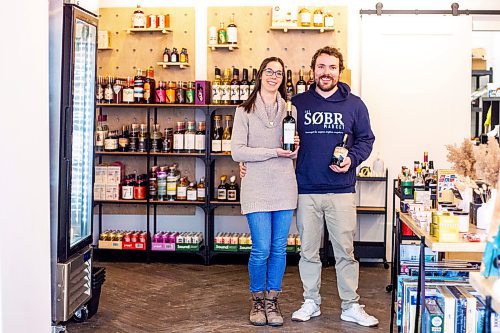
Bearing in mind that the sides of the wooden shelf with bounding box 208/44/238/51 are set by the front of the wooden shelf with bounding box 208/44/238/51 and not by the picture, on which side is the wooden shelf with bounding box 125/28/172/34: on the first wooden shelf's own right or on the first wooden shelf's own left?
on the first wooden shelf's own right

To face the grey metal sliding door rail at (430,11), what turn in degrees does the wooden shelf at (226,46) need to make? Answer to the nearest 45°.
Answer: approximately 90° to its left

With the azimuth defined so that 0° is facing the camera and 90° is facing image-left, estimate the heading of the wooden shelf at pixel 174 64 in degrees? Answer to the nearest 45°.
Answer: approximately 0°

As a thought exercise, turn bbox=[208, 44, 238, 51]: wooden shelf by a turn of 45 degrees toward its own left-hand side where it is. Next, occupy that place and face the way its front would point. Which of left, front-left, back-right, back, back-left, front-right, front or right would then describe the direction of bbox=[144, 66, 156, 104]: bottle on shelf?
back-right
